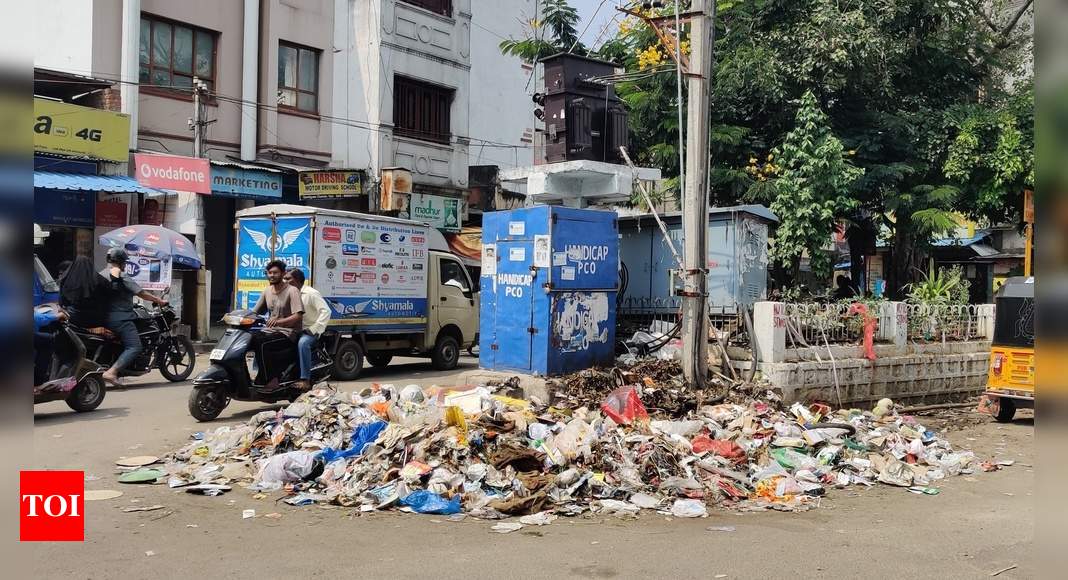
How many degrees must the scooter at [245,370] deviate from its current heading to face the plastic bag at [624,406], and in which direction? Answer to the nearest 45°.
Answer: approximately 135° to its left

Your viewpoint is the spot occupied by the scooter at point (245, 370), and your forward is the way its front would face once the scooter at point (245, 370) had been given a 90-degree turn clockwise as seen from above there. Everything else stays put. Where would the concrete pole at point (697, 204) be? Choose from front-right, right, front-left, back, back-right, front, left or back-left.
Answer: back-right

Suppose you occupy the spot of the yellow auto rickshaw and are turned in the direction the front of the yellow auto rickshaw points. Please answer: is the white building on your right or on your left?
on your left

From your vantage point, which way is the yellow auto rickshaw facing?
away from the camera

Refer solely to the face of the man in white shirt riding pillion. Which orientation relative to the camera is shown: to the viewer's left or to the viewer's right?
to the viewer's left

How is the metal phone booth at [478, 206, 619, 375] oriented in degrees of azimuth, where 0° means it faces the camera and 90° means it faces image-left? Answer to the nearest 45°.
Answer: approximately 45°

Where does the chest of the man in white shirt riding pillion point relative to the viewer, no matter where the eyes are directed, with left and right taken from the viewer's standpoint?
facing to the left of the viewer

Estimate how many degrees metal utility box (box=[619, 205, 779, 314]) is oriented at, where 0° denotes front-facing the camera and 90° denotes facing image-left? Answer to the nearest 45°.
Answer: approximately 45°
